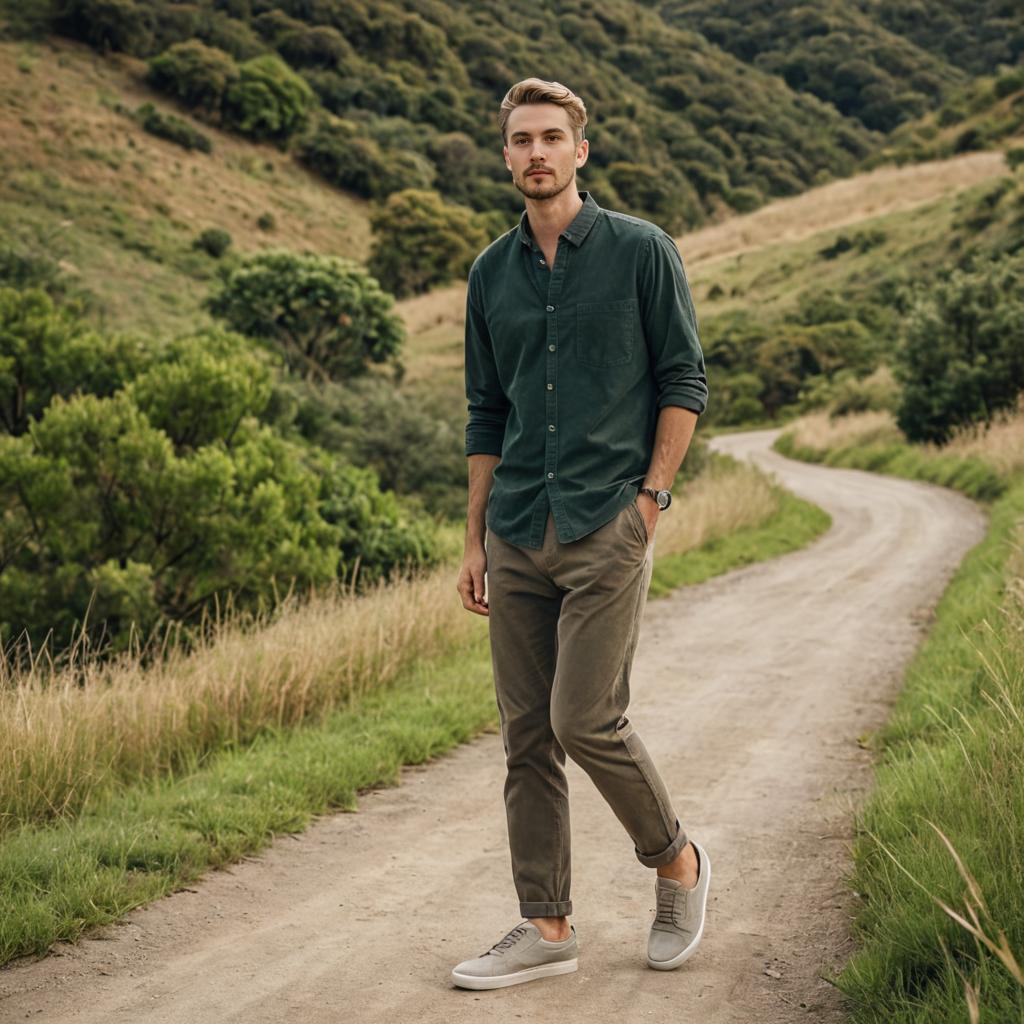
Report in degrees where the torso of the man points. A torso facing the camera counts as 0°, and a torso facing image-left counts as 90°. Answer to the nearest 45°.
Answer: approximately 45°

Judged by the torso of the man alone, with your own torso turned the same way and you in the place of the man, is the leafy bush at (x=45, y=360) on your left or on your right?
on your right

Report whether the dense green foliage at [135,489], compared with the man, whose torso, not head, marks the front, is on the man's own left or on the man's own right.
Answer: on the man's own right

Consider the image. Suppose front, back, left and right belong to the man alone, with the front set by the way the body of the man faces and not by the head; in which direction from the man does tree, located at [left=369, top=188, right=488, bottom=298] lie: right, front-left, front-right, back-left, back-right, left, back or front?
back-right
